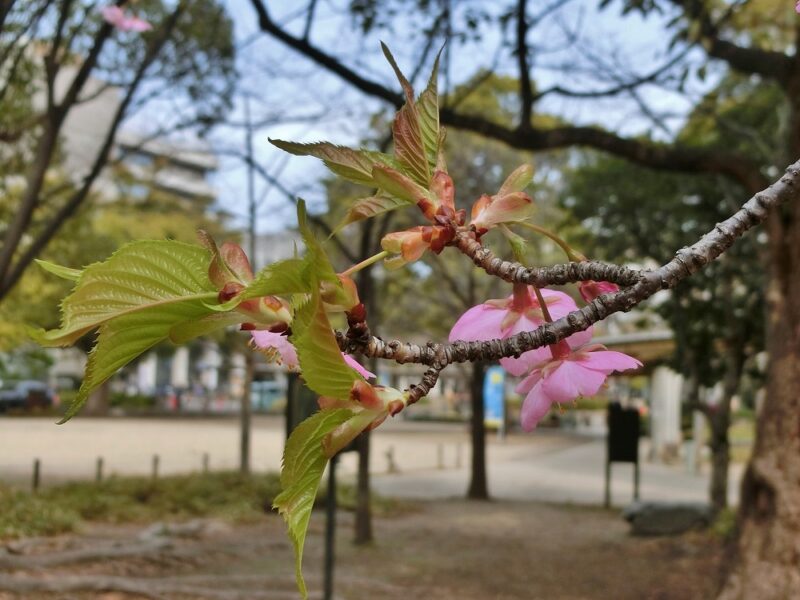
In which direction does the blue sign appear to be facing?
toward the camera

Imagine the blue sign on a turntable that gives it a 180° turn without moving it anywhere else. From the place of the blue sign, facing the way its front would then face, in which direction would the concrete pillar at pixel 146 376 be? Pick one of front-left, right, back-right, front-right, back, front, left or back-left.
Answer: front-left

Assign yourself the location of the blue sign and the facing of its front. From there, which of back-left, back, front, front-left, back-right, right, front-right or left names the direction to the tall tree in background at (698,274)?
front

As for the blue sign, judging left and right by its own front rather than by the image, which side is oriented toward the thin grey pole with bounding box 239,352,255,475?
front

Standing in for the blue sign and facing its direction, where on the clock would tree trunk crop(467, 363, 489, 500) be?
The tree trunk is roughly at 12 o'clock from the blue sign.

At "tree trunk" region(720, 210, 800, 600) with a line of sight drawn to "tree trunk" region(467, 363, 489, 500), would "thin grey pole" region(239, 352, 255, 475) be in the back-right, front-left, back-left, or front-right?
front-left

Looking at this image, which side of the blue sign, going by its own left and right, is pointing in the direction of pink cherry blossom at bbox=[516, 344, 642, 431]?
front

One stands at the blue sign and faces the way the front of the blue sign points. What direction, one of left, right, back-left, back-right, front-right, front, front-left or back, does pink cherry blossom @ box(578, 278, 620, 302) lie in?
front

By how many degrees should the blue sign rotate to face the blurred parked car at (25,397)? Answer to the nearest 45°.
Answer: approximately 90° to its right

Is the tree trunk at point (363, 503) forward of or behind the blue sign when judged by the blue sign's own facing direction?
forward
